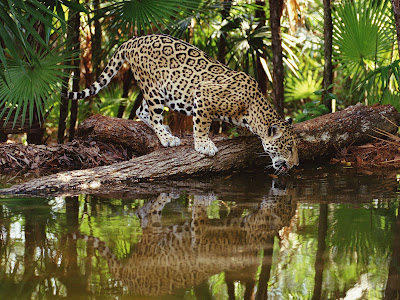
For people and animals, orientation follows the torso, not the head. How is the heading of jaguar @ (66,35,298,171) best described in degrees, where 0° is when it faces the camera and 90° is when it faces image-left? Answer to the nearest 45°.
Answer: approximately 270°

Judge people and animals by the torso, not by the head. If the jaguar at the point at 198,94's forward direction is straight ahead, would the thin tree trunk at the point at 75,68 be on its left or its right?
on its left

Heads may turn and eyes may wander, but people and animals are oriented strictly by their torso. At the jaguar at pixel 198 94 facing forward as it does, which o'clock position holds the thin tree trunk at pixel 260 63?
The thin tree trunk is roughly at 10 o'clock from the jaguar.

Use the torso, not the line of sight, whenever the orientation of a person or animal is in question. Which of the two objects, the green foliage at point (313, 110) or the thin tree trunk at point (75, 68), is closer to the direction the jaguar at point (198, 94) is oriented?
the green foliage

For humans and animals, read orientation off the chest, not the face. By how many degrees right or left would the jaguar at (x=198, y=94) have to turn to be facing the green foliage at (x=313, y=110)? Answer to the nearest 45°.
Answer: approximately 45° to its left

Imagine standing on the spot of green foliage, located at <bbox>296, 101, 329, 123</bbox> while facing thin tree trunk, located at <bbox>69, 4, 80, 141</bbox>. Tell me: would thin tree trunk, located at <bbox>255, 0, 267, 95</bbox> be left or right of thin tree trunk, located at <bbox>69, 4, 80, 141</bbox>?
right
